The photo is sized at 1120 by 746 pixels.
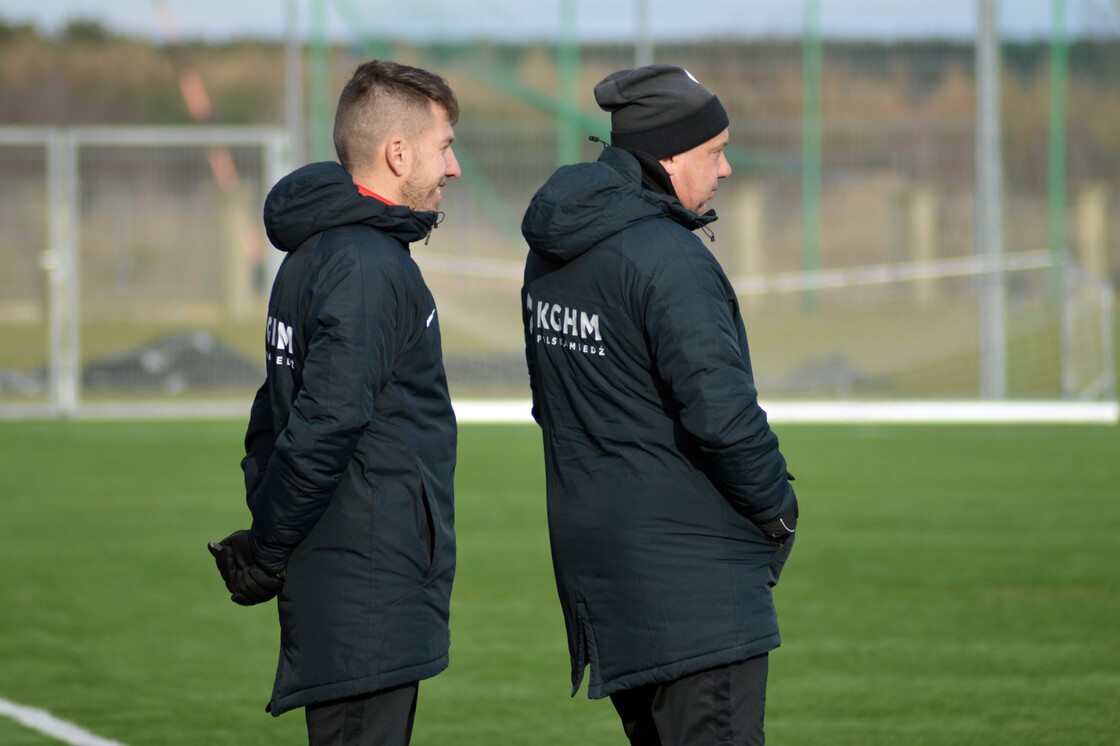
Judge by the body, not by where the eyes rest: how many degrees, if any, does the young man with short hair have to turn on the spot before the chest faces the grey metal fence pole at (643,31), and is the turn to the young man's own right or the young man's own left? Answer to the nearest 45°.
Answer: approximately 90° to the young man's own left

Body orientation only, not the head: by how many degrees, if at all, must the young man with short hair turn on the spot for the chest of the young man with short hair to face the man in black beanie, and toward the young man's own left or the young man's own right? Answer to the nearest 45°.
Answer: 0° — they already face them

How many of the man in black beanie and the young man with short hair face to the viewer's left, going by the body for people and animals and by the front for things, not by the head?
0

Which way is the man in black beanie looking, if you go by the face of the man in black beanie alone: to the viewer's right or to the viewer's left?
to the viewer's right

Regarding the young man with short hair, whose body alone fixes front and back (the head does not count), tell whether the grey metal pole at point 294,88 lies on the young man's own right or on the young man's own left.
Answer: on the young man's own left

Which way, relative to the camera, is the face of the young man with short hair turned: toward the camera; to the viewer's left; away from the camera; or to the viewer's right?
to the viewer's right

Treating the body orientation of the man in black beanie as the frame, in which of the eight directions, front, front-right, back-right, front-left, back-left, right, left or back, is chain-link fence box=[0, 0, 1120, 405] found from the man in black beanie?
front-left

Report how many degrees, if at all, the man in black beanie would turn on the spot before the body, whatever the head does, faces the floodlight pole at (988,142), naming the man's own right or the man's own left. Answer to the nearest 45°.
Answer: approximately 45° to the man's own left

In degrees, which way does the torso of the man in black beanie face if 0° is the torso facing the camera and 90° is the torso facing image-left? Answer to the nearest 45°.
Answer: approximately 225°

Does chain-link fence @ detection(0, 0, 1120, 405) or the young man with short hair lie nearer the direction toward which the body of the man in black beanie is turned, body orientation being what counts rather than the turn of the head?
the chain-link fence

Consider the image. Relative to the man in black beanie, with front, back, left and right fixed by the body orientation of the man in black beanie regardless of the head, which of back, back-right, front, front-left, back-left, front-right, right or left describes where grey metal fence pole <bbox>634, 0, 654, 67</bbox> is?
front-left

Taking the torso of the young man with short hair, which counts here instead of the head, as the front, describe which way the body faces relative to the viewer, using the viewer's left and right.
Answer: facing to the right of the viewer

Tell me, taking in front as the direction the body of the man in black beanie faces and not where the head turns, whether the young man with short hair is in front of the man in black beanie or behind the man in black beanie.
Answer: behind
